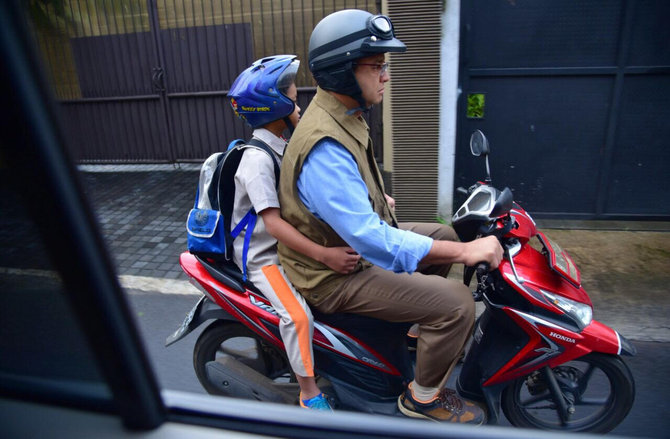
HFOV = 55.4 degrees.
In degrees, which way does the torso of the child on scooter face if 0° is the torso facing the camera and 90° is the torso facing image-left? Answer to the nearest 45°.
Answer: approximately 270°

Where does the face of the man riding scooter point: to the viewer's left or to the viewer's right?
to the viewer's right

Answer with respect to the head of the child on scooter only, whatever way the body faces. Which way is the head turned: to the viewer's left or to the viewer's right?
to the viewer's right

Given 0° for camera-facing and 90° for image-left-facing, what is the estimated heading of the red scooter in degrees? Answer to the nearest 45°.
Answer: approximately 270°

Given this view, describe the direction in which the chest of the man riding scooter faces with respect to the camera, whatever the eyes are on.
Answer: to the viewer's right

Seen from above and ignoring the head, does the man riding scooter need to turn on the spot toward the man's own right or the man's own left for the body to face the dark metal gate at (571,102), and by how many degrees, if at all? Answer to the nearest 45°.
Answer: approximately 45° to the man's own left
